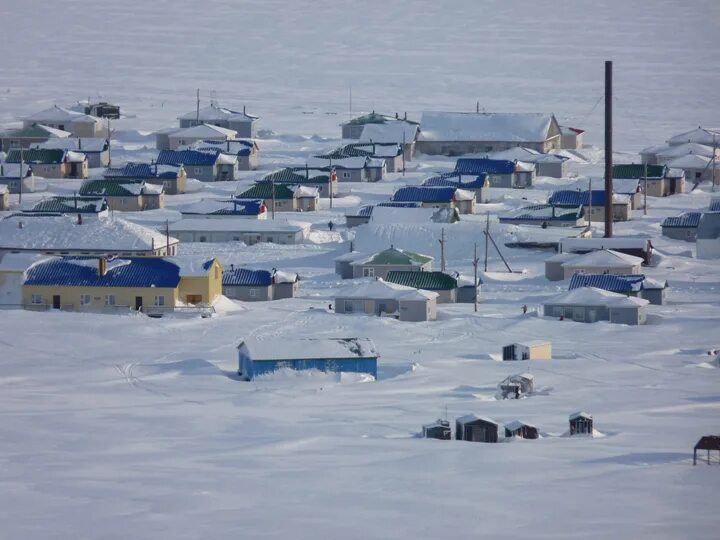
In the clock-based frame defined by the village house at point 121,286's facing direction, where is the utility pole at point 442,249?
The utility pole is roughly at 8 o'clock from the village house.

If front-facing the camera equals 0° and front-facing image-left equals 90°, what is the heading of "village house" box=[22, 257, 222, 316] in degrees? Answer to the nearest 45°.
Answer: approximately 0°

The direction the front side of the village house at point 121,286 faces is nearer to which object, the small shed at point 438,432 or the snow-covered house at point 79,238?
the small shed

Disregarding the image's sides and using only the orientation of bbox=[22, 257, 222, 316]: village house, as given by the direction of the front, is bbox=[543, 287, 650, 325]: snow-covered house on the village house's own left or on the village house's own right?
on the village house's own left

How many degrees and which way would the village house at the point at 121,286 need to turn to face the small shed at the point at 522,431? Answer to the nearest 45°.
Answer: approximately 45° to its left

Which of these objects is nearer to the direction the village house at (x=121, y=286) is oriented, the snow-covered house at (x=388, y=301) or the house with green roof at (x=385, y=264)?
the snow-covered house

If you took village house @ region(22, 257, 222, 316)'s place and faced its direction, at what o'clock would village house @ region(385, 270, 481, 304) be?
village house @ region(385, 270, 481, 304) is roughly at 9 o'clock from village house @ region(22, 257, 222, 316).

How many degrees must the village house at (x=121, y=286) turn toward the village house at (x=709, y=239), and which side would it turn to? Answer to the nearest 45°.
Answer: approximately 90° to its left

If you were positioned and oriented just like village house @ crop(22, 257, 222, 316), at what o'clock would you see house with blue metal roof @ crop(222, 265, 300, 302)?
The house with blue metal roof is roughly at 8 o'clock from the village house.

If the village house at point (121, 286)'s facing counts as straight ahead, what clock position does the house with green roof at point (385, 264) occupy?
The house with green roof is roughly at 8 o'clock from the village house.
